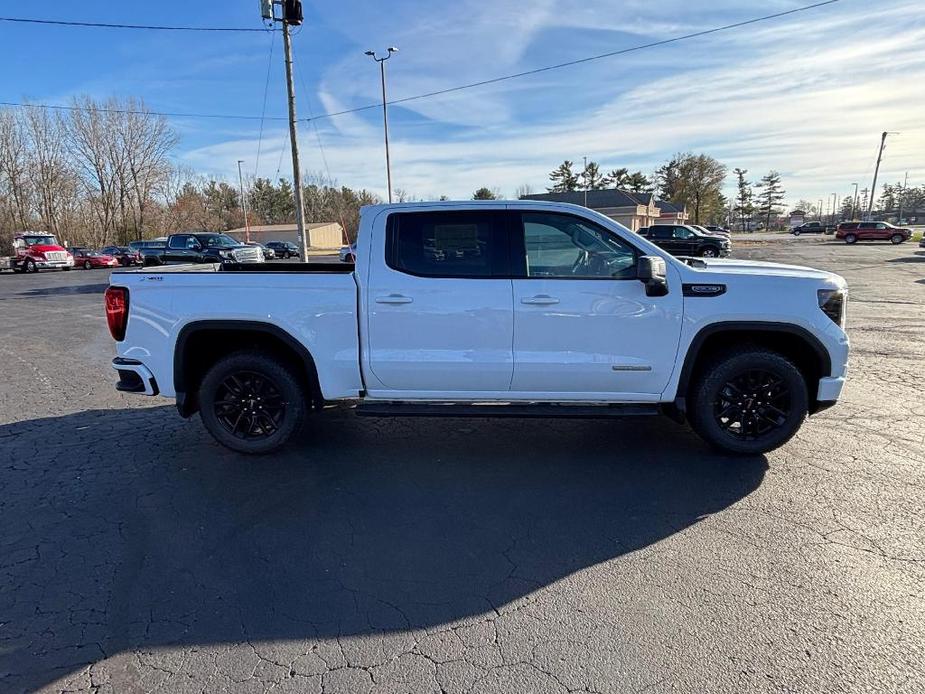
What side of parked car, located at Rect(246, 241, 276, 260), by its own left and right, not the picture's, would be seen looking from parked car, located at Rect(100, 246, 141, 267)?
right

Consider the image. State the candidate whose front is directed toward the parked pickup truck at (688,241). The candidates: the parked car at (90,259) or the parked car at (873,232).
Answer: the parked car at (90,259)

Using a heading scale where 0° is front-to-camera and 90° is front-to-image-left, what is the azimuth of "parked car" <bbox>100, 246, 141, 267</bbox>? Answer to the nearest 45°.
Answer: approximately 315°

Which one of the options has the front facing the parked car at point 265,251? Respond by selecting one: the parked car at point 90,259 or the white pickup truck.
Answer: the parked car at point 90,259

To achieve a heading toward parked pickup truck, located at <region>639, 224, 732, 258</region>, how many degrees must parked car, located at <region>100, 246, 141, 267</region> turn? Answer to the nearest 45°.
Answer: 0° — it already faces it

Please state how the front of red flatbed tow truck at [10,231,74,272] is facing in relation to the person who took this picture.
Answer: facing the viewer and to the right of the viewer

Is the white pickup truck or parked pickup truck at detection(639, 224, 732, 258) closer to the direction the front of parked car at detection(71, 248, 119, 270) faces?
the parked pickup truck

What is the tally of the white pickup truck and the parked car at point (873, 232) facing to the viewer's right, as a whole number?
2

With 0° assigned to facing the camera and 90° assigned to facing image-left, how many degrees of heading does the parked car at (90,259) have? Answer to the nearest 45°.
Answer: approximately 315°

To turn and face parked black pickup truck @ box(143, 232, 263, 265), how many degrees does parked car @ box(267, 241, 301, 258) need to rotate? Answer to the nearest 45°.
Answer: approximately 45° to its right

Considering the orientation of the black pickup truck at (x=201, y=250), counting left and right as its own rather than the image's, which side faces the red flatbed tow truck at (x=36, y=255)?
back
